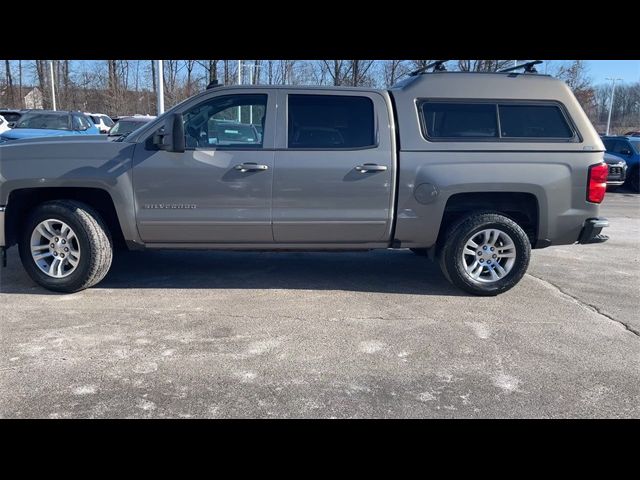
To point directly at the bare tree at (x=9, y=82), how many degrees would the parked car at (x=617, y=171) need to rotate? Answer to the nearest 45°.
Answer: approximately 90° to its right

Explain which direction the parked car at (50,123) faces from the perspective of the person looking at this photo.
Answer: facing the viewer and to the left of the viewer

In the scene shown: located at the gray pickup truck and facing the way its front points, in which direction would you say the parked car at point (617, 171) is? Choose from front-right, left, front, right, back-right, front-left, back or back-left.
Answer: back-right

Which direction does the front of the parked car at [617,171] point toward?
toward the camera

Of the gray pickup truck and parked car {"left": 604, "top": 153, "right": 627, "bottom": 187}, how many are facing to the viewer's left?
1

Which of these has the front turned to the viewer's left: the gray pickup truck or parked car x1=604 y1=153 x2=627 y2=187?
the gray pickup truck

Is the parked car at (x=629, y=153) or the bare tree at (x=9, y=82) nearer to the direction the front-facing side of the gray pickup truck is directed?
the bare tree

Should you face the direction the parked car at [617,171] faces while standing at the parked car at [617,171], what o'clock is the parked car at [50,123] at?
the parked car at [50,123] is roughly at 2 o'clock from the parked car at [617,171].

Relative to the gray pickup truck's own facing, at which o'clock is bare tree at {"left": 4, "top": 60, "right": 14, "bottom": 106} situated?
The bare tree is roughly at 2 o'clock from the gray pickup truck.

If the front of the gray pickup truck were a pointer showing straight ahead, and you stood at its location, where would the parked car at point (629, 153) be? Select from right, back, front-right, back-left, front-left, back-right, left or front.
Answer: back-right

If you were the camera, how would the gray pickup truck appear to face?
facing to the left of the viewer

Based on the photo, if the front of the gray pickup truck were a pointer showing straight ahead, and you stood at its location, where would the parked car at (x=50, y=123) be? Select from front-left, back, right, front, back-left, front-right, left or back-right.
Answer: front-right

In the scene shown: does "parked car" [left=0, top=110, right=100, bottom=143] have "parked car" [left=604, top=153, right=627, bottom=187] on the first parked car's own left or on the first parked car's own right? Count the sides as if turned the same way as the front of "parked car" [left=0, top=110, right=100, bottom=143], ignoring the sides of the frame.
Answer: on the first parked car's own left
